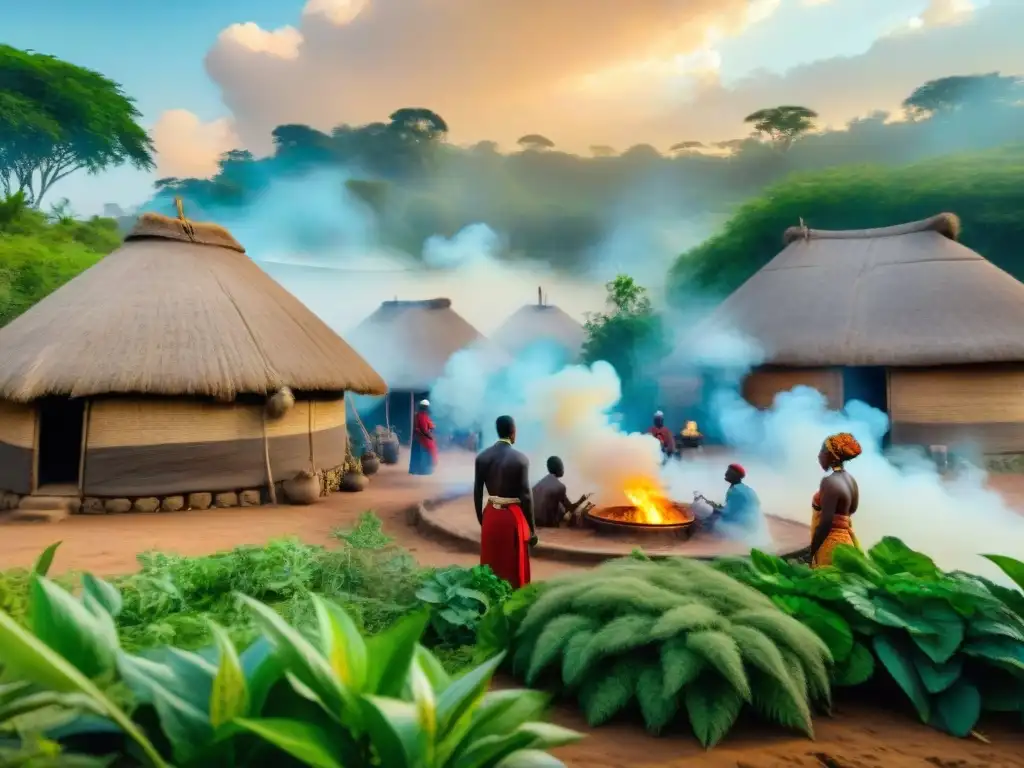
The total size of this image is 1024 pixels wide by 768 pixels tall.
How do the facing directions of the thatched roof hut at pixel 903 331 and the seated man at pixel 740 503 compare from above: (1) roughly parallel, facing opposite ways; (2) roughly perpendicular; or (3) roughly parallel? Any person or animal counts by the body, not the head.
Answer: roughly perpendicular

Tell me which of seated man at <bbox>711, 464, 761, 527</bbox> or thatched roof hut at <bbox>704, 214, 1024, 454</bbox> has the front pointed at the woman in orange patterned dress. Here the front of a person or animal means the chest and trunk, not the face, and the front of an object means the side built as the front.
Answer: the thatched roof hut

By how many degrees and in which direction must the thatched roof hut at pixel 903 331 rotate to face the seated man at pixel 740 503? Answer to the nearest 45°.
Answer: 0° — it already faces them

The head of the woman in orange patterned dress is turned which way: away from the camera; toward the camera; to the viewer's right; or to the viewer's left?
to the viewer's left

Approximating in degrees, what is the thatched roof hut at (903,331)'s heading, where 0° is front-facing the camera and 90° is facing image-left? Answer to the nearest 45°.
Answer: approximately 0°

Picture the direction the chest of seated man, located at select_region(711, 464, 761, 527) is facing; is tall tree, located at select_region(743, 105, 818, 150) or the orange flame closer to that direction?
the orange flame

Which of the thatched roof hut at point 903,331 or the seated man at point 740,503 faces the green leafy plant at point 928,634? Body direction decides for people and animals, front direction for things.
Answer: the thatched roof hut

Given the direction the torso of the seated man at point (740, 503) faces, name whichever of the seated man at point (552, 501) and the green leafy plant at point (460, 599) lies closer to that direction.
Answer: the seated man

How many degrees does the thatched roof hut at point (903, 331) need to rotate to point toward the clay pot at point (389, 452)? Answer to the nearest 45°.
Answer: approximately 90° to its right

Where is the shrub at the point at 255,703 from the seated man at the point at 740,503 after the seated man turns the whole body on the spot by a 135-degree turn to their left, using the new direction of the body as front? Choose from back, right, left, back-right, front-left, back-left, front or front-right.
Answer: front-right

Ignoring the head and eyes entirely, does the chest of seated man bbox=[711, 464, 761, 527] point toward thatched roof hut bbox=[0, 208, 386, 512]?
yes

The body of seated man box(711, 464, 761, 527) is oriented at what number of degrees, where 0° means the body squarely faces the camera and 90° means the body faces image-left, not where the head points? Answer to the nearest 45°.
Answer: approximately 90°

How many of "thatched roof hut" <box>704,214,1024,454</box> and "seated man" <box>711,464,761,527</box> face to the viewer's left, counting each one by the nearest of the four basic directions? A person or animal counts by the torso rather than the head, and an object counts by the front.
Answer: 1

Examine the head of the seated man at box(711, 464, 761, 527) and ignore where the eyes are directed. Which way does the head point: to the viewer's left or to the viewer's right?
to the viewer's left
